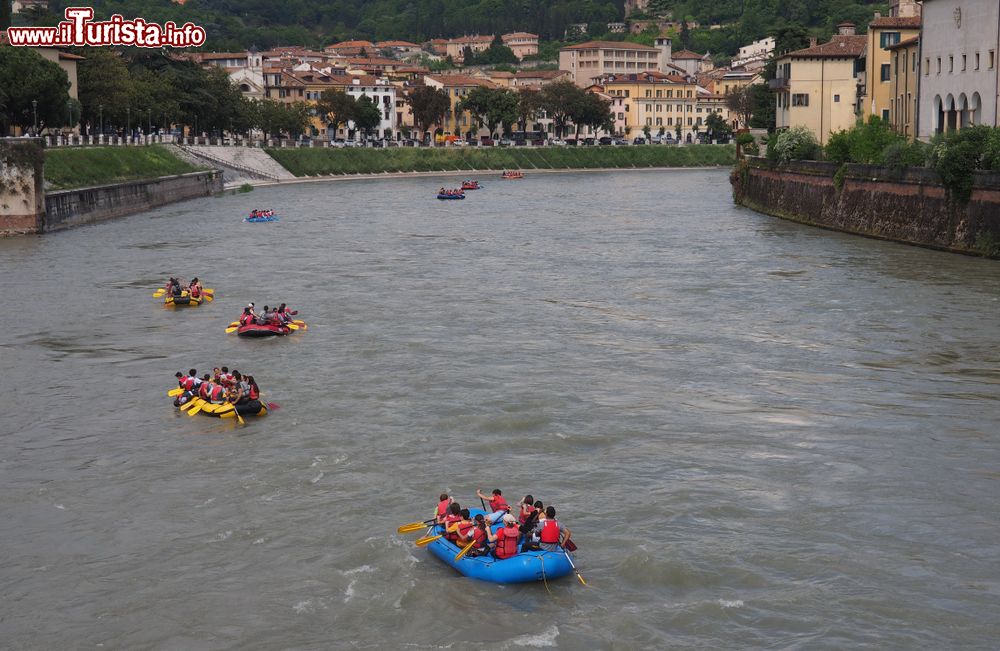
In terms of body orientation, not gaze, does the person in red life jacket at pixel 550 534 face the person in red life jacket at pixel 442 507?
no

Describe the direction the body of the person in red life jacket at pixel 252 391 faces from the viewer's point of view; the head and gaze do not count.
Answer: to the viewer's left

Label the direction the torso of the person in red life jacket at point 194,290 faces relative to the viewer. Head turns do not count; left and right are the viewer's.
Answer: facing the viewer and to the left of the viewer

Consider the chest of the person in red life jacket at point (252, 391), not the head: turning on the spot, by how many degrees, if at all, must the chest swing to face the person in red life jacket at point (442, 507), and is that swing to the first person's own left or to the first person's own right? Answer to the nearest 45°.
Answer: approximately 90° to the first person's own left

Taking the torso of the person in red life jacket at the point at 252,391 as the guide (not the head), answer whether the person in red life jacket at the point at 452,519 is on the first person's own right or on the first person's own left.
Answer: on the first person's own left

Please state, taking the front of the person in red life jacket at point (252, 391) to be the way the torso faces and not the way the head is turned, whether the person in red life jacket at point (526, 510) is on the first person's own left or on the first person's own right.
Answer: on the first person's own left
